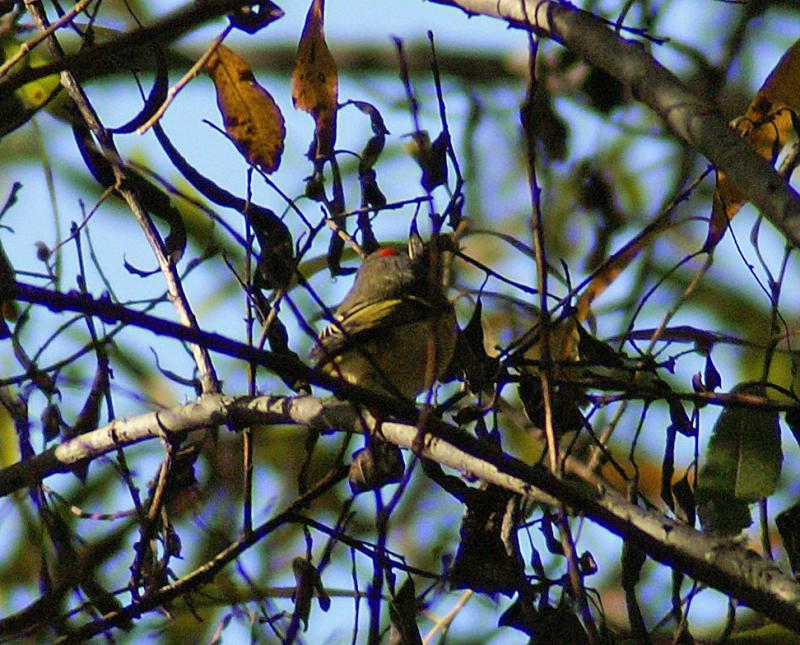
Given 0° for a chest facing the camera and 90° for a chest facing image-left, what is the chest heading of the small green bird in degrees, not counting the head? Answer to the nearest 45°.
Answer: approximately 270°
